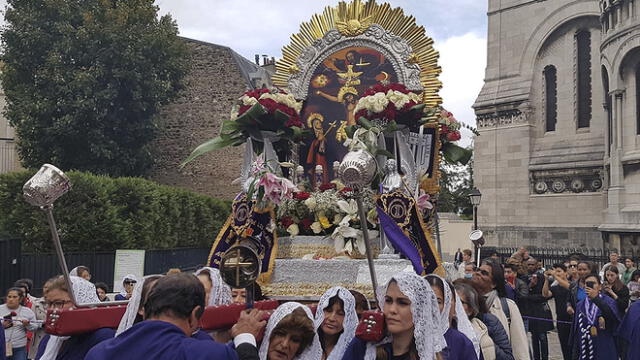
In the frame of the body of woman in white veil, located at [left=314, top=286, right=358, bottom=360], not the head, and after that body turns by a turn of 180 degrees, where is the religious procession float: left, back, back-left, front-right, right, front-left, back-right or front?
front-left

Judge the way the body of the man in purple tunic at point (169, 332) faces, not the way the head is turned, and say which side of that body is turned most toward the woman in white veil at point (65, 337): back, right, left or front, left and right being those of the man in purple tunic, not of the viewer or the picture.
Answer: left

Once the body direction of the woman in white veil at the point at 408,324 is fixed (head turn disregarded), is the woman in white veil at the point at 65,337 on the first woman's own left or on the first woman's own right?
on the first woman's own right

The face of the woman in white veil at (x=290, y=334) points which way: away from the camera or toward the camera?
toward the camera

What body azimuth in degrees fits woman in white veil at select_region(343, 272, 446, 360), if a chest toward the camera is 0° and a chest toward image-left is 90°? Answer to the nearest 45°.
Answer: approximately 45°

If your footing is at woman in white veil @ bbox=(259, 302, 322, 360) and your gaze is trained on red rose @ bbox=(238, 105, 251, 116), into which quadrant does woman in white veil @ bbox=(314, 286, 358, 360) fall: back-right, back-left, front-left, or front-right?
front-right

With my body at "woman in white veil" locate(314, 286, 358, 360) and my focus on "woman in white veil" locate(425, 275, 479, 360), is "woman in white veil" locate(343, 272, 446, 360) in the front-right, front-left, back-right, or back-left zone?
front-right

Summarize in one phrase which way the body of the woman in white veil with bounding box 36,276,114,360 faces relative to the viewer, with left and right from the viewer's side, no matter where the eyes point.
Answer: facing the viewer and to the left of the viewer

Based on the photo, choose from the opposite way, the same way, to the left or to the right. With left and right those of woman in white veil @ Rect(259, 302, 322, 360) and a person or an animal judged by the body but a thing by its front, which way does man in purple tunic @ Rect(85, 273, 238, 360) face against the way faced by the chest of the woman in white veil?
the opposite way

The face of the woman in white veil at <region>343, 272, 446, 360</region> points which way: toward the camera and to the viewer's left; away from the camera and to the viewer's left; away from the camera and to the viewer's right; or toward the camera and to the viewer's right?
toward the camera and to the viewer's left

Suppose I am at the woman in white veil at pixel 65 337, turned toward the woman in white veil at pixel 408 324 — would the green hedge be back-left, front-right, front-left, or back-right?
back-left

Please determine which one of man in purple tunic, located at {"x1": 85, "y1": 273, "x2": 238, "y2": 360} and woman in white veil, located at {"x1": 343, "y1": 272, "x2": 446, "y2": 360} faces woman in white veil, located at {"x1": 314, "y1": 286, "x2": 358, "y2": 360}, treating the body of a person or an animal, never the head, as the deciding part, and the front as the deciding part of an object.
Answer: the man in purple tunic

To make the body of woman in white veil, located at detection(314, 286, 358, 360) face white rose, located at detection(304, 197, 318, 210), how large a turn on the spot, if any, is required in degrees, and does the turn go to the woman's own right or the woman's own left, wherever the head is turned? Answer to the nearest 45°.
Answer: approximately 135° to the woman's own right

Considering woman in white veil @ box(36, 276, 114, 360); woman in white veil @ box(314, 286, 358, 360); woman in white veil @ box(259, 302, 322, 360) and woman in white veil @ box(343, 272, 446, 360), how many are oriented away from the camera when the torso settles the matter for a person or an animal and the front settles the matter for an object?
0
